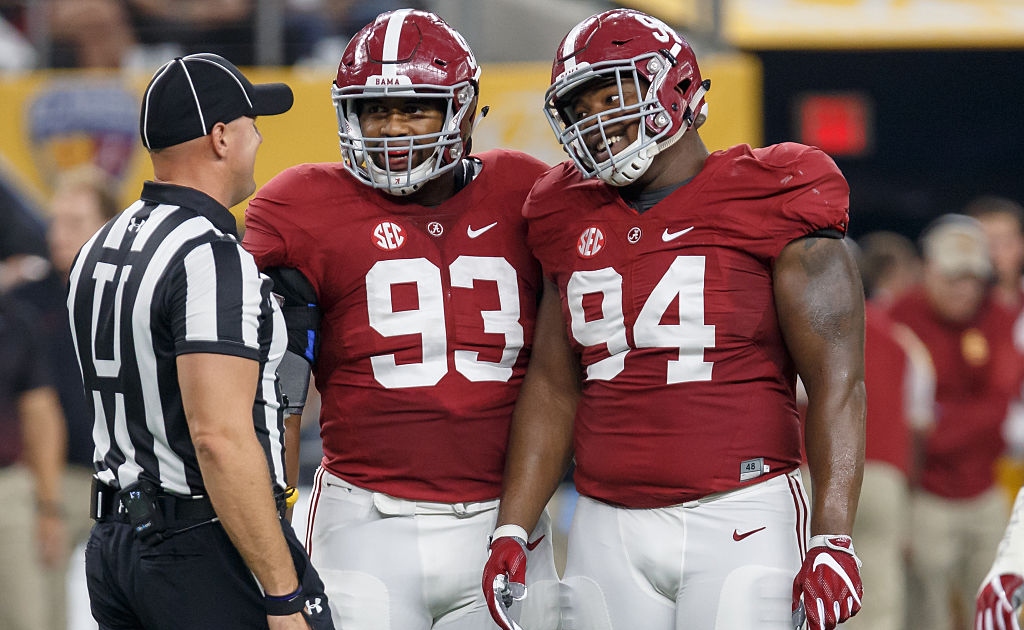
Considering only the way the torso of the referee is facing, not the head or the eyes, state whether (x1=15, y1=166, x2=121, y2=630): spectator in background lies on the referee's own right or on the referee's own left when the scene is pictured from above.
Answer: on the referee's own left

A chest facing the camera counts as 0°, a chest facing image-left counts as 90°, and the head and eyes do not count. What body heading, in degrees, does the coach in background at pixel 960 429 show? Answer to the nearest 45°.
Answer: approximately 0°

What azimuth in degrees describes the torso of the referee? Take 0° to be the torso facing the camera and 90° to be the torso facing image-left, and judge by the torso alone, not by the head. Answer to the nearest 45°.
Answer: approximately 225°

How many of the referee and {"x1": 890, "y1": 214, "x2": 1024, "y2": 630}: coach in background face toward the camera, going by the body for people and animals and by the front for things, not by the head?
1
